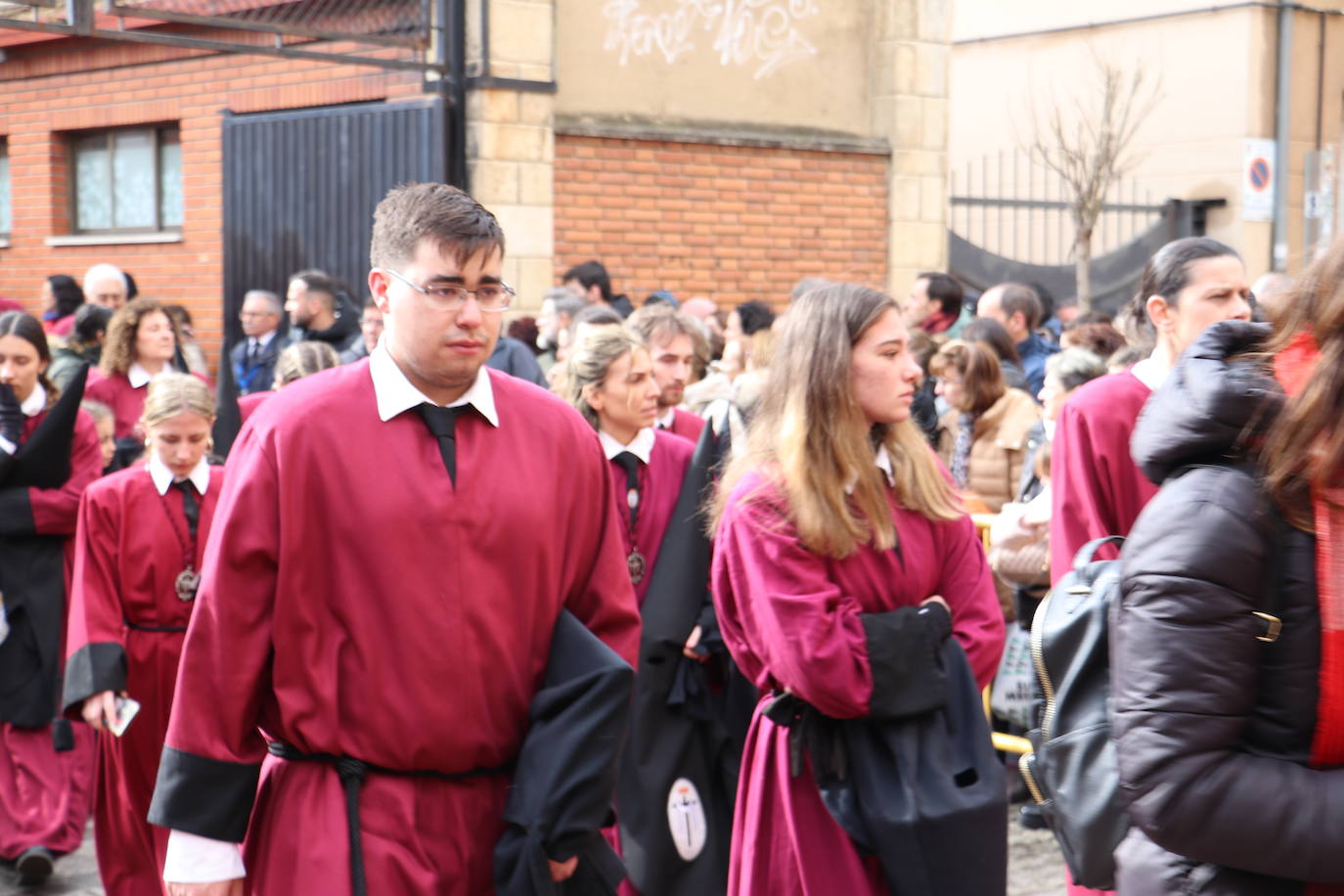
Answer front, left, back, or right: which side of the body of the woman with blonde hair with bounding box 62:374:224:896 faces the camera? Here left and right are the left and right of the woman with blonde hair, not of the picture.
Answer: front

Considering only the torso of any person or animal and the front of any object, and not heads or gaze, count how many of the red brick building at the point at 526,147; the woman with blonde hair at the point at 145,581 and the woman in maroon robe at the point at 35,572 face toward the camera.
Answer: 3

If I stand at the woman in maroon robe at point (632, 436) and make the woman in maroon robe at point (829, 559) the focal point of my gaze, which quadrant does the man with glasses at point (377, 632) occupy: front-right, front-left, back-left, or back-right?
front-right

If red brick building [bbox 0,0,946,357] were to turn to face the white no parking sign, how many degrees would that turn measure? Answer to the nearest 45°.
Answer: approximately 135° to its left

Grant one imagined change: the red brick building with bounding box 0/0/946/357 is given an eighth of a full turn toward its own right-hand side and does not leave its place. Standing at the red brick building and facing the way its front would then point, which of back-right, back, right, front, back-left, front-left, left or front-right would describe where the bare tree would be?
back

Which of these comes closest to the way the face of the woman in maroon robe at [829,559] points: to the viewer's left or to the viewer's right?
to the viewer's right

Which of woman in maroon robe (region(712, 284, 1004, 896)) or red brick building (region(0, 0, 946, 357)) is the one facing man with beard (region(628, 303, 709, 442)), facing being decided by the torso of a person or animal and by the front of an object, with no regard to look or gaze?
the red brick building

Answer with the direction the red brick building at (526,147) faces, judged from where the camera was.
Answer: facing the viewer

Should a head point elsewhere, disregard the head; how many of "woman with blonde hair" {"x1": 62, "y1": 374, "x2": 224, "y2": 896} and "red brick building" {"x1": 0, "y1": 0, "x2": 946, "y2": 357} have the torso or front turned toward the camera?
2

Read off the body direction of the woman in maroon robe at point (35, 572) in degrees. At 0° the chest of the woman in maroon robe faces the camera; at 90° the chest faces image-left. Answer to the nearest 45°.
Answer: approximately 0°

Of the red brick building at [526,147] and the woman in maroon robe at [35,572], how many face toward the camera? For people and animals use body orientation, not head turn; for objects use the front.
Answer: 2
